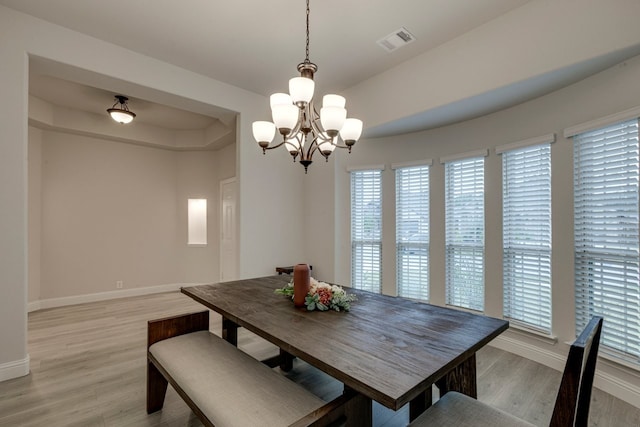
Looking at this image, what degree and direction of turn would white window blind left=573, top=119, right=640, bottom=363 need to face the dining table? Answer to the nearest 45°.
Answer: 0° — it already faces it

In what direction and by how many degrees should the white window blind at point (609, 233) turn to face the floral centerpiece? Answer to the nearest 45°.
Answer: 0° — it already faces it

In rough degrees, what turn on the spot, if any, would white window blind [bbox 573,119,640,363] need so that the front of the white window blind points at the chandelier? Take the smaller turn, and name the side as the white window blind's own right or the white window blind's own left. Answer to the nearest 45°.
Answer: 0° — it already faces it

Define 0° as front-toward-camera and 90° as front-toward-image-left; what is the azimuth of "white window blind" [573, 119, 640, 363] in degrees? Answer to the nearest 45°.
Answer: approximately 45°

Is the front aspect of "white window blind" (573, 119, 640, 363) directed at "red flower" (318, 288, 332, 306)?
yes

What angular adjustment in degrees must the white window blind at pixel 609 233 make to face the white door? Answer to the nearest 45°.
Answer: approximately 45° to its right
